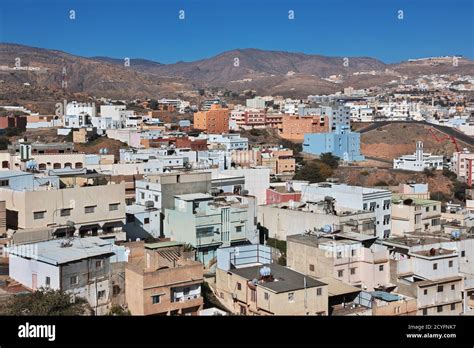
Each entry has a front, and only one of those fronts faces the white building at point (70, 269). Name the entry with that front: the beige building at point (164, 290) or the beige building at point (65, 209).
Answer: the beige building at point (65, 209)

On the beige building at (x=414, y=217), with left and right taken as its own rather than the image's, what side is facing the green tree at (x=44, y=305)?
right

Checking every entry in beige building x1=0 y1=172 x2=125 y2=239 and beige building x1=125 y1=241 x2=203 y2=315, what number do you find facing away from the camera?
0

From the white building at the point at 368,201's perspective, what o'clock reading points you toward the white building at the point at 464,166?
the white building at the point at 464,166 is roughly at 8 o'clock from the white building at the point at 368,201.

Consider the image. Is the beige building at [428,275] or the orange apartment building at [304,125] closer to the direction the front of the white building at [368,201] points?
the beige building

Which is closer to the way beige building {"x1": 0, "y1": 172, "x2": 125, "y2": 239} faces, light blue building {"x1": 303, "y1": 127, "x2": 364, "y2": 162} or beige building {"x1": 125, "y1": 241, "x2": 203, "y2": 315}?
the beige building

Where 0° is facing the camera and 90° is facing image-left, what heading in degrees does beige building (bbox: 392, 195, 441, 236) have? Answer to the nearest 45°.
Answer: approximately 315°

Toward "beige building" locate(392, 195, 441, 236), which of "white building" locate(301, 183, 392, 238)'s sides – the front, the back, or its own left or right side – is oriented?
left

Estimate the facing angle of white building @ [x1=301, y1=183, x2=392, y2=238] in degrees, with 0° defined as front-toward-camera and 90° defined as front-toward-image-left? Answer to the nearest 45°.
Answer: approximately 315°
